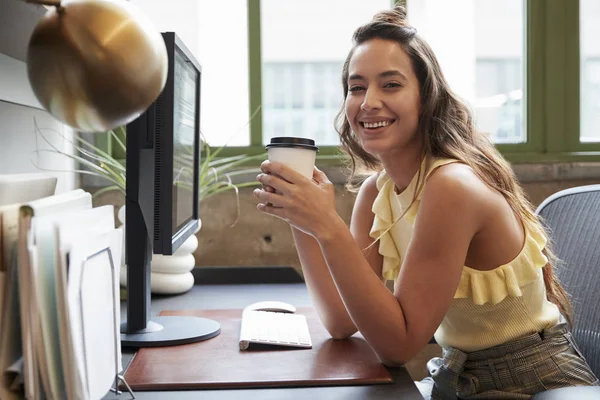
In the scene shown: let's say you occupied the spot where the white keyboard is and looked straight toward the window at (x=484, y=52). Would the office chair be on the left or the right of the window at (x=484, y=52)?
right

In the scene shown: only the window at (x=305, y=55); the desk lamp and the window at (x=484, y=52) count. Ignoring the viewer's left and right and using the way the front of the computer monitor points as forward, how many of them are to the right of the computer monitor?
1

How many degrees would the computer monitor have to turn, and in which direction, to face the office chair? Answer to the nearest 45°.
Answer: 0° — it already faces it

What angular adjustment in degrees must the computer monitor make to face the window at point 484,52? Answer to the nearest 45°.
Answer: approximately 45° to its left

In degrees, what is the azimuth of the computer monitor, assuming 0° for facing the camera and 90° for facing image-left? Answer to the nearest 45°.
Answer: approximately 270°

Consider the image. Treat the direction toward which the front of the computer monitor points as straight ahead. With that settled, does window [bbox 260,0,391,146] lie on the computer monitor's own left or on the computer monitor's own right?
on the computer monitor's own left

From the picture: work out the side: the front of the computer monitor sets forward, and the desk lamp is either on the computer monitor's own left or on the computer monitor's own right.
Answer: on the computer monitor's own right
